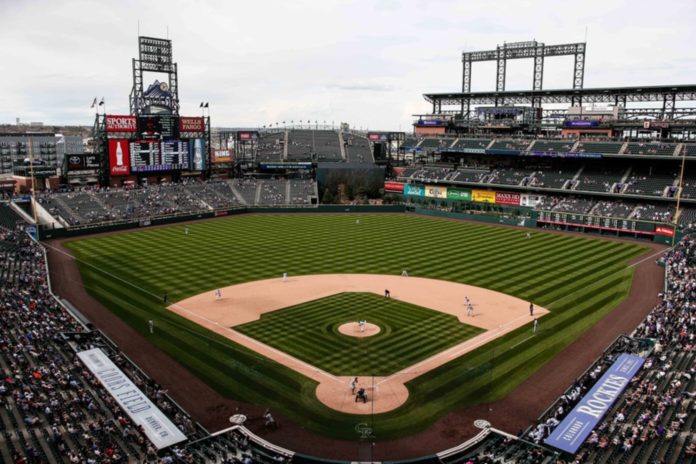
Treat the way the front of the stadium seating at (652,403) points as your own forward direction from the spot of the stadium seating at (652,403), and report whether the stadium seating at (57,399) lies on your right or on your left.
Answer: on your left

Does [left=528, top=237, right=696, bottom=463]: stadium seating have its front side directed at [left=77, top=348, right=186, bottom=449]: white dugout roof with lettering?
no

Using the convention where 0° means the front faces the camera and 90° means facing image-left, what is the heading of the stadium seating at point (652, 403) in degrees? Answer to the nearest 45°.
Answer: approximately 135°
